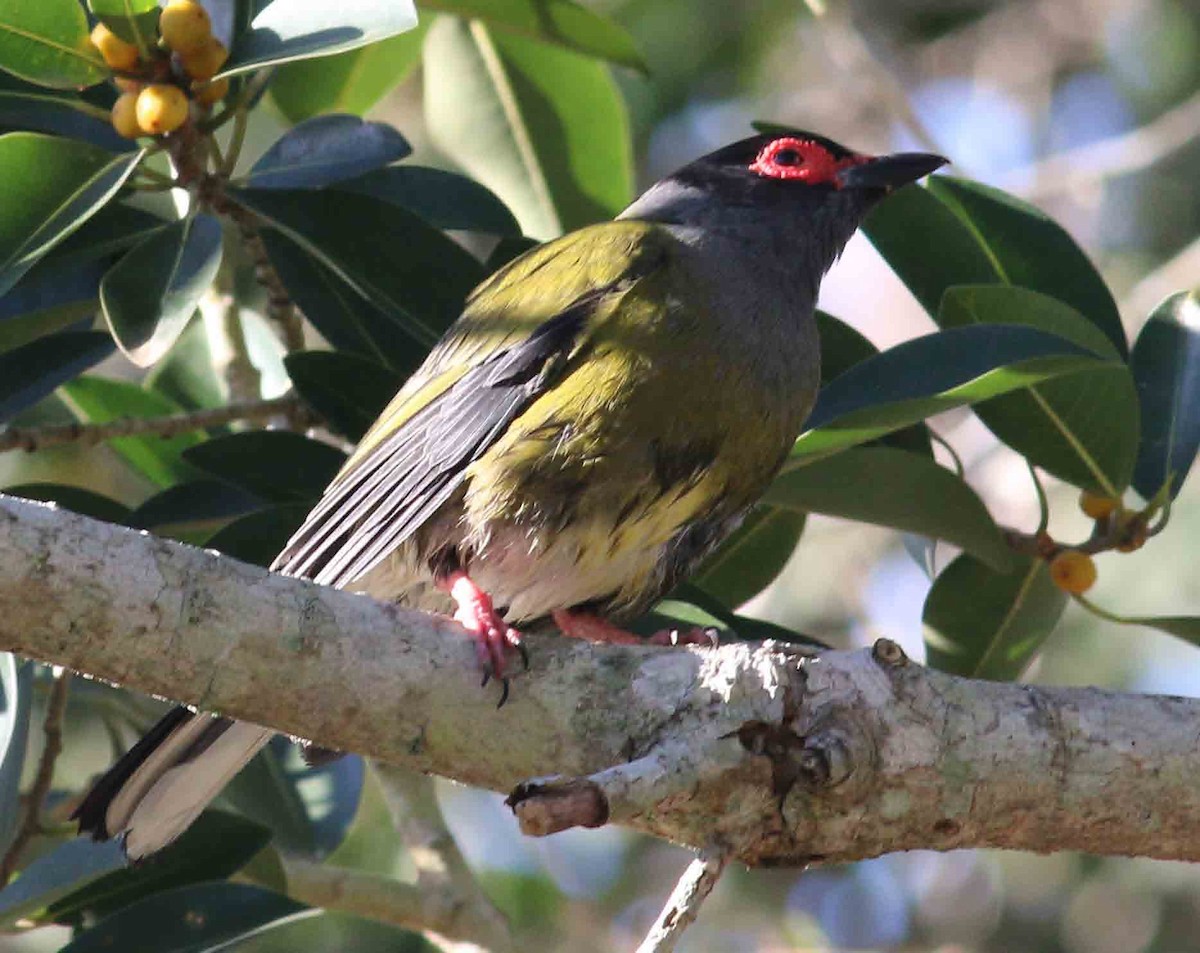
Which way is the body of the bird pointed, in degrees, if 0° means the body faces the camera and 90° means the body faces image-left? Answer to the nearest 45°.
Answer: approximately 270°
